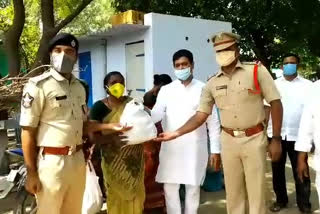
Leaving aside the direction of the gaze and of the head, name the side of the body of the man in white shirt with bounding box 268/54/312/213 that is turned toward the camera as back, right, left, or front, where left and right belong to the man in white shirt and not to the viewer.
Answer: front

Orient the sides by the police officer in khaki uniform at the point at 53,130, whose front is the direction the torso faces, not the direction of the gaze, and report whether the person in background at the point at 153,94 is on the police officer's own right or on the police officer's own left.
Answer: on the police officer's own left

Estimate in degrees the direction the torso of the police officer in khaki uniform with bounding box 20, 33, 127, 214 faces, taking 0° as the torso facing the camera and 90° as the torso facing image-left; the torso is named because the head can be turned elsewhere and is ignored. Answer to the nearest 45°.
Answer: approximately 315°

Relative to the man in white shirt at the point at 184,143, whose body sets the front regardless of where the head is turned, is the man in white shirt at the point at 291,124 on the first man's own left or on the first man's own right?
on the first man's own left

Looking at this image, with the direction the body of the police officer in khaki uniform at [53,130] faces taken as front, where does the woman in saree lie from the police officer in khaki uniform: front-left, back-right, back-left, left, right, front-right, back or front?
left

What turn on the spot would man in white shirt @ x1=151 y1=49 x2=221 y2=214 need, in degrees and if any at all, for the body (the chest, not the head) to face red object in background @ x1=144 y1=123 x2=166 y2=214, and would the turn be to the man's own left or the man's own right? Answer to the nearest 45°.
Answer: approximately 135° to the man's own right

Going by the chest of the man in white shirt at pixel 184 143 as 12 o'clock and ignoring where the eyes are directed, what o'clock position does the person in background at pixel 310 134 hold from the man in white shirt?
The person in background is roughly at 10 o'clock from the man in white shirt.

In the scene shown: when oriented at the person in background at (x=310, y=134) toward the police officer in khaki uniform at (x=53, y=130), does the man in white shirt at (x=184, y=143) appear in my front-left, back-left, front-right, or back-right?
front-right

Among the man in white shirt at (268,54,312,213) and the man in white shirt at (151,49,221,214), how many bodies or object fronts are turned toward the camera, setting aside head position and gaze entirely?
2

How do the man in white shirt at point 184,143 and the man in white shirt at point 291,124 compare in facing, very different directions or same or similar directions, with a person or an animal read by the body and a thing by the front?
same or similar directions

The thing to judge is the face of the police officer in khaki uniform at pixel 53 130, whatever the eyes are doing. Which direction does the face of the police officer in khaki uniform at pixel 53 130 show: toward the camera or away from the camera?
toward the camera

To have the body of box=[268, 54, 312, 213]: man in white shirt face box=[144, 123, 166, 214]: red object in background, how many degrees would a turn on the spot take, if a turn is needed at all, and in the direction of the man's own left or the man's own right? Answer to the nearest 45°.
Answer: approximately 45° to the man's own right
